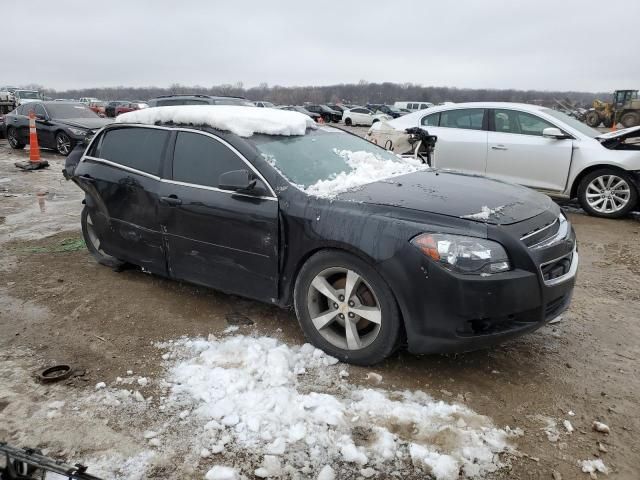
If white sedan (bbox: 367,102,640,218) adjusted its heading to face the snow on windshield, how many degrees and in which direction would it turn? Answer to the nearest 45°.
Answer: approximately 90° to its right

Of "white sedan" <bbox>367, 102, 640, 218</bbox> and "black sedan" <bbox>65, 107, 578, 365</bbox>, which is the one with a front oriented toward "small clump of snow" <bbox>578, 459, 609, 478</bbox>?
the black sedan

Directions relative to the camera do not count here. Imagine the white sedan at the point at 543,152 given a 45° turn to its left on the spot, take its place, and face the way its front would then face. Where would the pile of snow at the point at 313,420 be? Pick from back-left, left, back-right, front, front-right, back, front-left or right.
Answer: back-right

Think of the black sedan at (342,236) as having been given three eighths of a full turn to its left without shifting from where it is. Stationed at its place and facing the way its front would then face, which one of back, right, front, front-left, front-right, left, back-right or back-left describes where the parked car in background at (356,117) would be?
front

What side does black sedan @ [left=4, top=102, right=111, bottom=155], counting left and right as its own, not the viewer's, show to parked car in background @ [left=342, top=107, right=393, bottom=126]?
left

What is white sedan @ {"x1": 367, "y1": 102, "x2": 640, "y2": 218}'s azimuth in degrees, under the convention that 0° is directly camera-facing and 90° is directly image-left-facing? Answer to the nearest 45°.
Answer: approximately 270°

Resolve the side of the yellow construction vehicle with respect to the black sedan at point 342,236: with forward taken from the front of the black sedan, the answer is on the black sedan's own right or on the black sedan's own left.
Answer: on the black sedan's own left

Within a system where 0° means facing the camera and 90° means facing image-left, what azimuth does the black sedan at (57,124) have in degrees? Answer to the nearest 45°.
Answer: approximately 315°

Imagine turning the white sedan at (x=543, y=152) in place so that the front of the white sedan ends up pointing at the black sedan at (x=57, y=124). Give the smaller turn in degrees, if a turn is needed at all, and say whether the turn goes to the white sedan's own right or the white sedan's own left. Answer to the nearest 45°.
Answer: approximately 180°

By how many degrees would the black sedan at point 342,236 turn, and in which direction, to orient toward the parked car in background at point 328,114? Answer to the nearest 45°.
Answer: approximately 135° to its left

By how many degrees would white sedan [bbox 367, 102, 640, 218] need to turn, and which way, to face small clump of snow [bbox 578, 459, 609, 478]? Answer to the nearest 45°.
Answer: approximately 90° to its right
